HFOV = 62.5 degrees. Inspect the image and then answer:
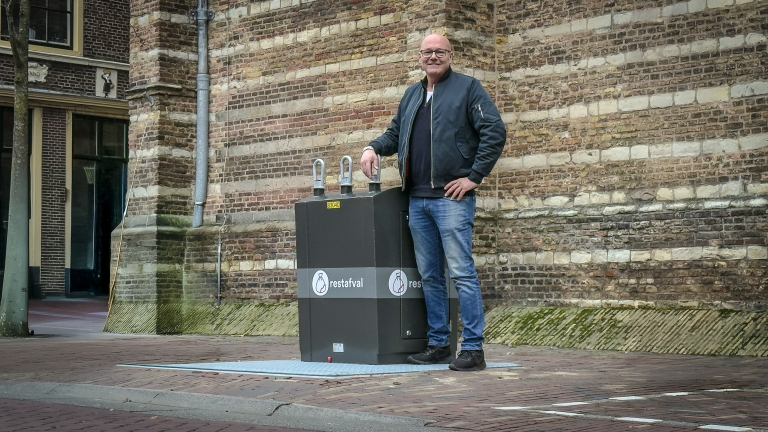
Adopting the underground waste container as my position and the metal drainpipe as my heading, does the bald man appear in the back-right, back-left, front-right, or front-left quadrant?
back-right

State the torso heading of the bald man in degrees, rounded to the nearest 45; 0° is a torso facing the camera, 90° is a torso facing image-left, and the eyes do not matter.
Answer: approximately 45°

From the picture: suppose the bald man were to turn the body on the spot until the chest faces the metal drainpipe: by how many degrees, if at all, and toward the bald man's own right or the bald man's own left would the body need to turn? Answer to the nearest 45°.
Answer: approximately 90° to the bald man's own right
